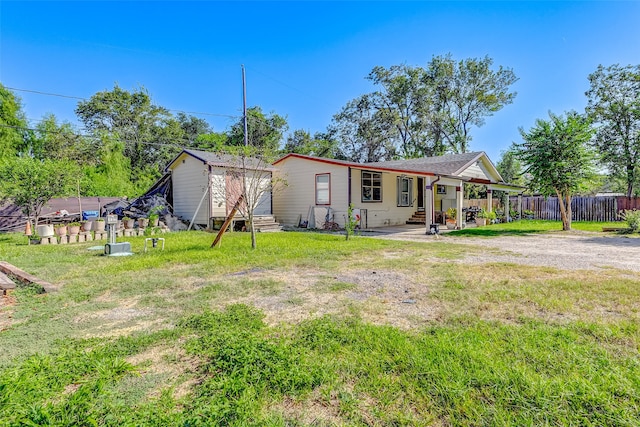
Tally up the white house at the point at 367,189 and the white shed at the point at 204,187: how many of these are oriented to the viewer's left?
0

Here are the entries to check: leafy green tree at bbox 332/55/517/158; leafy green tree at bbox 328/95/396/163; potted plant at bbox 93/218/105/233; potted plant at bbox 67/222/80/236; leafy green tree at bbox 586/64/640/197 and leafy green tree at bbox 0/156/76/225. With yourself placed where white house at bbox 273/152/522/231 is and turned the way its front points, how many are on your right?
3

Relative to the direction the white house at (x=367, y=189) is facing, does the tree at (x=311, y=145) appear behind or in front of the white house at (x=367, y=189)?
behind

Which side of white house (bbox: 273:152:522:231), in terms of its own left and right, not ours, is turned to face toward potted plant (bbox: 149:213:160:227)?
right

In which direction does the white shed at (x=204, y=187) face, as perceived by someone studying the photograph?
facing the viewer and to the right of the viewer

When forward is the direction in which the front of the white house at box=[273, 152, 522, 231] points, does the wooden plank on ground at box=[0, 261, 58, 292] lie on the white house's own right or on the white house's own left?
on the white house's own right

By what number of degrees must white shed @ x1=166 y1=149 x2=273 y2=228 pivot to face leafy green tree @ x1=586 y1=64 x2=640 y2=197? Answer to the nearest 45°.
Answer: approximately 45° to its left

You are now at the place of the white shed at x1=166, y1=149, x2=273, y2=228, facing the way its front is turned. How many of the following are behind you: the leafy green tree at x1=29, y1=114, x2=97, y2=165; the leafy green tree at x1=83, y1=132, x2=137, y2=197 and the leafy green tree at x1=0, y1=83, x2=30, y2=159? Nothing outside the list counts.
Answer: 3

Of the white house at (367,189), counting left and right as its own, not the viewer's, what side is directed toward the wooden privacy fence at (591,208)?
left

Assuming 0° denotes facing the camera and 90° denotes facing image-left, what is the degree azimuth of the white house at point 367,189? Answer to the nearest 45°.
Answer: approximately 315°

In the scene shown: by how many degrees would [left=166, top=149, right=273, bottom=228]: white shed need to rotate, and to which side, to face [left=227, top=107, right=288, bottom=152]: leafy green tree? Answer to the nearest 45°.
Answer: approximately 135° to its left

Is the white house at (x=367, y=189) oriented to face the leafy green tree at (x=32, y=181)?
no

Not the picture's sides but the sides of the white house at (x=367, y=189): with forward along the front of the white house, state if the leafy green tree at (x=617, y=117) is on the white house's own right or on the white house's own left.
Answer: on the white house's own left

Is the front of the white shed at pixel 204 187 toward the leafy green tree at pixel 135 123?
no

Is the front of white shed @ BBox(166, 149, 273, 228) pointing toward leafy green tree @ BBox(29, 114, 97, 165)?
no

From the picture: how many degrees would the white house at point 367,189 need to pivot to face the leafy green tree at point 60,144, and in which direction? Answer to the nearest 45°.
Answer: approximately 135° to its right
